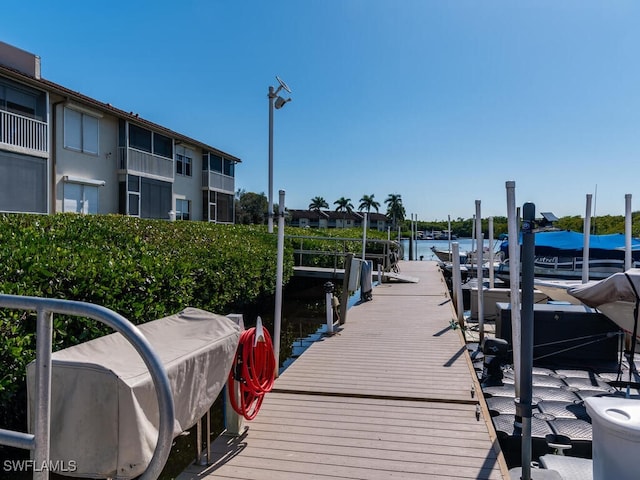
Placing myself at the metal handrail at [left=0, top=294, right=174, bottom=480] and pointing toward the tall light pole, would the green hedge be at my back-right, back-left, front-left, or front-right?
front-left

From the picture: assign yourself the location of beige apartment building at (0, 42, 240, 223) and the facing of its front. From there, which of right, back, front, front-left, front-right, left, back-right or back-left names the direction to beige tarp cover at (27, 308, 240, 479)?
front-right

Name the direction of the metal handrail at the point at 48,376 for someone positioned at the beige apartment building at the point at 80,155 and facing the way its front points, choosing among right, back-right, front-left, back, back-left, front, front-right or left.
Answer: front-right

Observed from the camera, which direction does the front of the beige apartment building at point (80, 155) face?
facing the viewer and to the right of the viewer

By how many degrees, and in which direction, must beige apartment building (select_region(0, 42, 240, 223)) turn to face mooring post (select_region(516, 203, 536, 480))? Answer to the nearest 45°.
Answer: approximately 45° to its right

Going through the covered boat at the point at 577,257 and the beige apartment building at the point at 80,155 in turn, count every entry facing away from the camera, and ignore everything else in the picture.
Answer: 0

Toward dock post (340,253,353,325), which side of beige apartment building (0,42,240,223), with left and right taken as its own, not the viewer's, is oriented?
front
